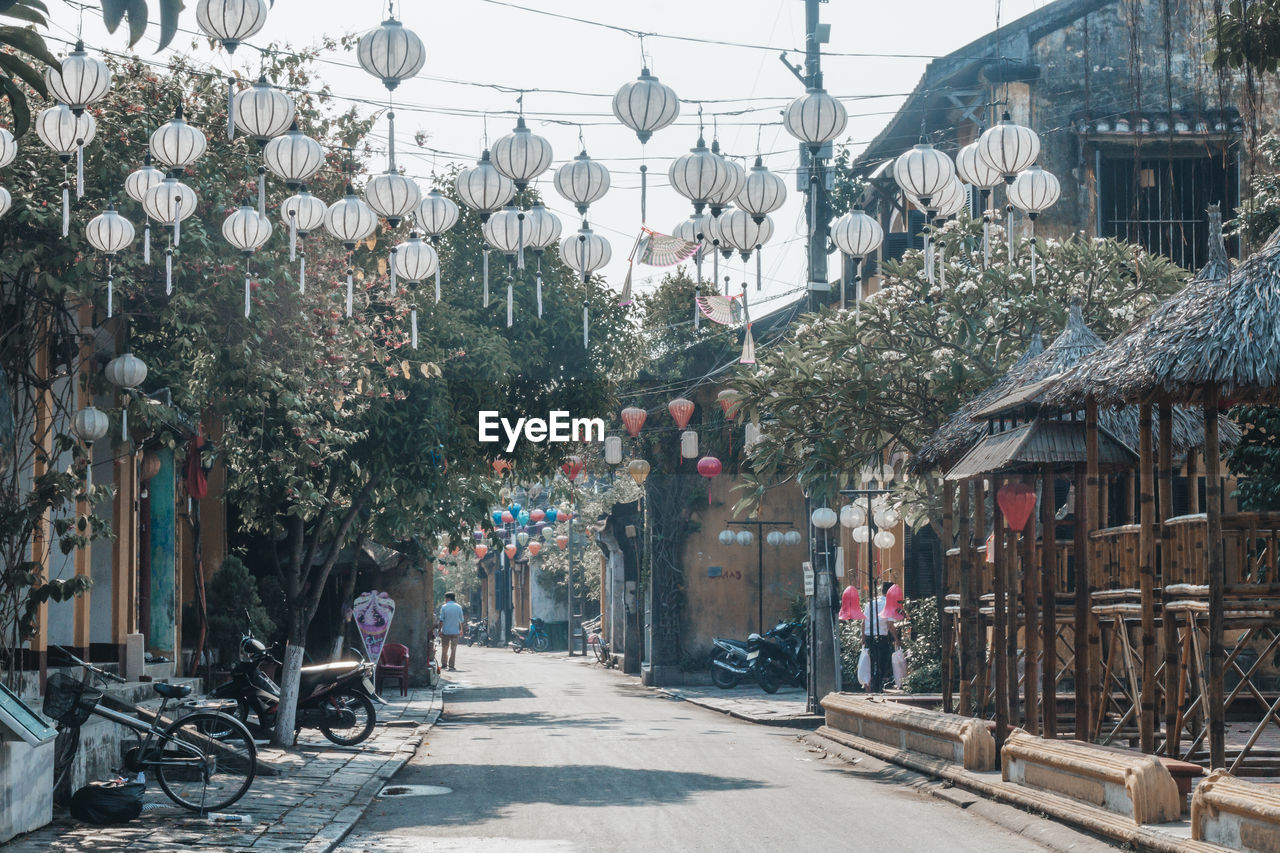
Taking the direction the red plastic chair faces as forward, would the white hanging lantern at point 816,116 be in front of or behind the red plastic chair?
in front

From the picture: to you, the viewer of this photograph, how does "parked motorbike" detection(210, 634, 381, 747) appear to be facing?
facing to the left of the viewer

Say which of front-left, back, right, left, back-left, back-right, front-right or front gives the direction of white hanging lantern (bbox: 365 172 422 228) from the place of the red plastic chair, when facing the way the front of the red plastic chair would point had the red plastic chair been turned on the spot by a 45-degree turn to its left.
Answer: front-right

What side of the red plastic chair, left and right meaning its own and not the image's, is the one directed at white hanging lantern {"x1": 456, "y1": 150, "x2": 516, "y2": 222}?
front

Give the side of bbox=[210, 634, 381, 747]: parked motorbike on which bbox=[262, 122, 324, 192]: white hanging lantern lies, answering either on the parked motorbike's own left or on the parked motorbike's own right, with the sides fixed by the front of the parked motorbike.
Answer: on the parked motorbike's own left

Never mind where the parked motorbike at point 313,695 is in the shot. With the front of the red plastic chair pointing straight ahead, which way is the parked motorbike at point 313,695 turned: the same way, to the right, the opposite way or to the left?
to the right

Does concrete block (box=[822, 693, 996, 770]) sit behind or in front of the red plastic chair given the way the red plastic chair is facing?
in front

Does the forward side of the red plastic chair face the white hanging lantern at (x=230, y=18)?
yes

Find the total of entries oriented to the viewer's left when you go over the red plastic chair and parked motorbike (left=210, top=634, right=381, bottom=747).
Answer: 1
